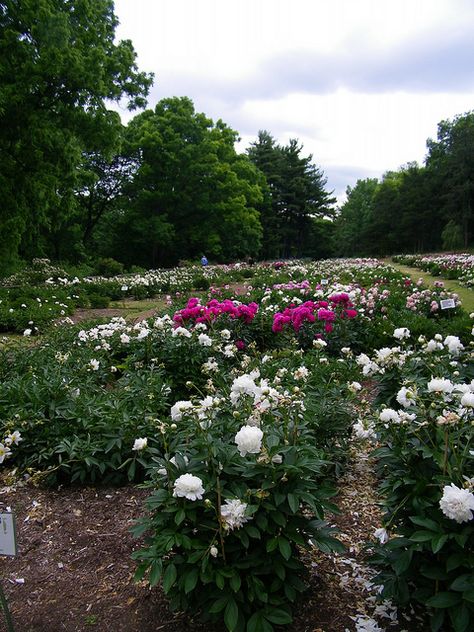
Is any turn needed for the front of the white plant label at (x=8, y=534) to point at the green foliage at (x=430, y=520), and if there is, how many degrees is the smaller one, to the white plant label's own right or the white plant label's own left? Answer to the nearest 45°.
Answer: approximately 45° to the white plant label's own left

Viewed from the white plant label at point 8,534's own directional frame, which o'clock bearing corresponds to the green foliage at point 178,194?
The green foliage is roughly at 7 o'clock from the white plant label.

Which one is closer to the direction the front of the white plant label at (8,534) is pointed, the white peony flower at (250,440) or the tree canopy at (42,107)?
the white peony flower

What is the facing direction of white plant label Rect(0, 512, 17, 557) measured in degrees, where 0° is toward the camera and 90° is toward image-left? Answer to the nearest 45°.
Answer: approximately 0°

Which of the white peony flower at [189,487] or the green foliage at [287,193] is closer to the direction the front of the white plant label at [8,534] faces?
the white peony flower

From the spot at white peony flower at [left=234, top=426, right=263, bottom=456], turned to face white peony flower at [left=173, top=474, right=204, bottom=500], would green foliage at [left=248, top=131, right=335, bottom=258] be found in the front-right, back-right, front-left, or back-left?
back-right

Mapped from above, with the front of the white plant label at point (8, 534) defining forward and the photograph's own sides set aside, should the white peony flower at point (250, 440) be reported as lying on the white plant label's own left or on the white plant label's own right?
on the white plant label's own left

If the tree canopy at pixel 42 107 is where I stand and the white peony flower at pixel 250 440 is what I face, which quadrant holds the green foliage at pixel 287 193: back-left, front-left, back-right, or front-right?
back-left

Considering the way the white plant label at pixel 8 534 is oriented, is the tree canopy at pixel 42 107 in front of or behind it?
behind

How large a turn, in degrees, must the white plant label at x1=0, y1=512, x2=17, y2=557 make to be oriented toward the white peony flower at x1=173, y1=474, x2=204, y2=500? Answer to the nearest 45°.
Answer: approximately 45° to its left

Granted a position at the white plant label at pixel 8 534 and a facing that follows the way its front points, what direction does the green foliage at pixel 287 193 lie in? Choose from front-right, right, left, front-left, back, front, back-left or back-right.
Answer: back-left
